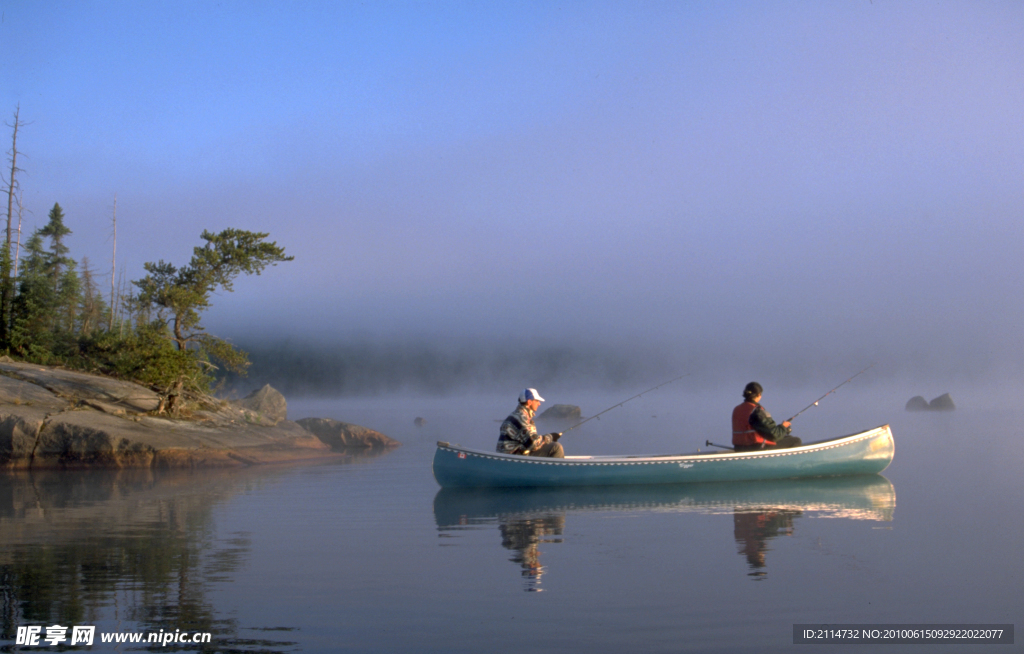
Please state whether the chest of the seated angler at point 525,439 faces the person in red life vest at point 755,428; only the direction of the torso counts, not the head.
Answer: yes

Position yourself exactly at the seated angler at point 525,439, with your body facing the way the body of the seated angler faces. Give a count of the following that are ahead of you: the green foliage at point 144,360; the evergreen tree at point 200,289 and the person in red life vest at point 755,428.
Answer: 1

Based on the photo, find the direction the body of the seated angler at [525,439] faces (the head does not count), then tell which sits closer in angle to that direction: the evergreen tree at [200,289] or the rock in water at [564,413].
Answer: the rock in water

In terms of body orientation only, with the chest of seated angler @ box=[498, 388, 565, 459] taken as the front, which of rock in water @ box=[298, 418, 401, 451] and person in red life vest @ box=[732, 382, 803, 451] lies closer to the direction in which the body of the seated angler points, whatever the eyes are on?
the person in red life vest

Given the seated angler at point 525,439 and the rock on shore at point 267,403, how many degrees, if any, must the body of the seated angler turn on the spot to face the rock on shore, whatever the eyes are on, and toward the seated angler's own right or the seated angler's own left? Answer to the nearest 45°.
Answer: approximately 135° to the seated angler's own left

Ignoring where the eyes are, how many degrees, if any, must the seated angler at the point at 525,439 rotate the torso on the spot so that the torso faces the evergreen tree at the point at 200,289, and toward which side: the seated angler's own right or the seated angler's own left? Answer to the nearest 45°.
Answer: approximately 135° to the seated angler's own left

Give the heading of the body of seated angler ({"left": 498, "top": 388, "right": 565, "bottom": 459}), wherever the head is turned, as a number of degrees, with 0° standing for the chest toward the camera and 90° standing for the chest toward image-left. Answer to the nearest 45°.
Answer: approximately 270°

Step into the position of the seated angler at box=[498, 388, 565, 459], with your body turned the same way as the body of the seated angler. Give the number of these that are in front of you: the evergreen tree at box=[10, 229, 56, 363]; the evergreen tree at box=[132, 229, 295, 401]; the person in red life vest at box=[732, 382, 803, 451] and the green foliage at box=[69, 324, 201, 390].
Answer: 1

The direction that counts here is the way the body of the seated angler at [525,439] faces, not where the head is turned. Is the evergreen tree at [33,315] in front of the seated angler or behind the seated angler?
behind

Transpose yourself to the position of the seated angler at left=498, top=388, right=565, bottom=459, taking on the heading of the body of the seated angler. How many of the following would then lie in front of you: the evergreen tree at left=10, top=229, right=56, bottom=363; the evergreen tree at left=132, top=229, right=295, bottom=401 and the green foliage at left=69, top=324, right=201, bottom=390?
0

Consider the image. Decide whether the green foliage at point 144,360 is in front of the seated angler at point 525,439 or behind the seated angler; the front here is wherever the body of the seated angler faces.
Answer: behind

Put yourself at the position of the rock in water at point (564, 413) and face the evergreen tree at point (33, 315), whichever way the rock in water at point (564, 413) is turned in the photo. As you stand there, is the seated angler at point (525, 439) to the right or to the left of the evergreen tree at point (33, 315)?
left

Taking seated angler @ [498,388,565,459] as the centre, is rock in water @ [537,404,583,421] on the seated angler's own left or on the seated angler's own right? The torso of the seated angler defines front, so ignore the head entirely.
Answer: on the seated angler's own left
